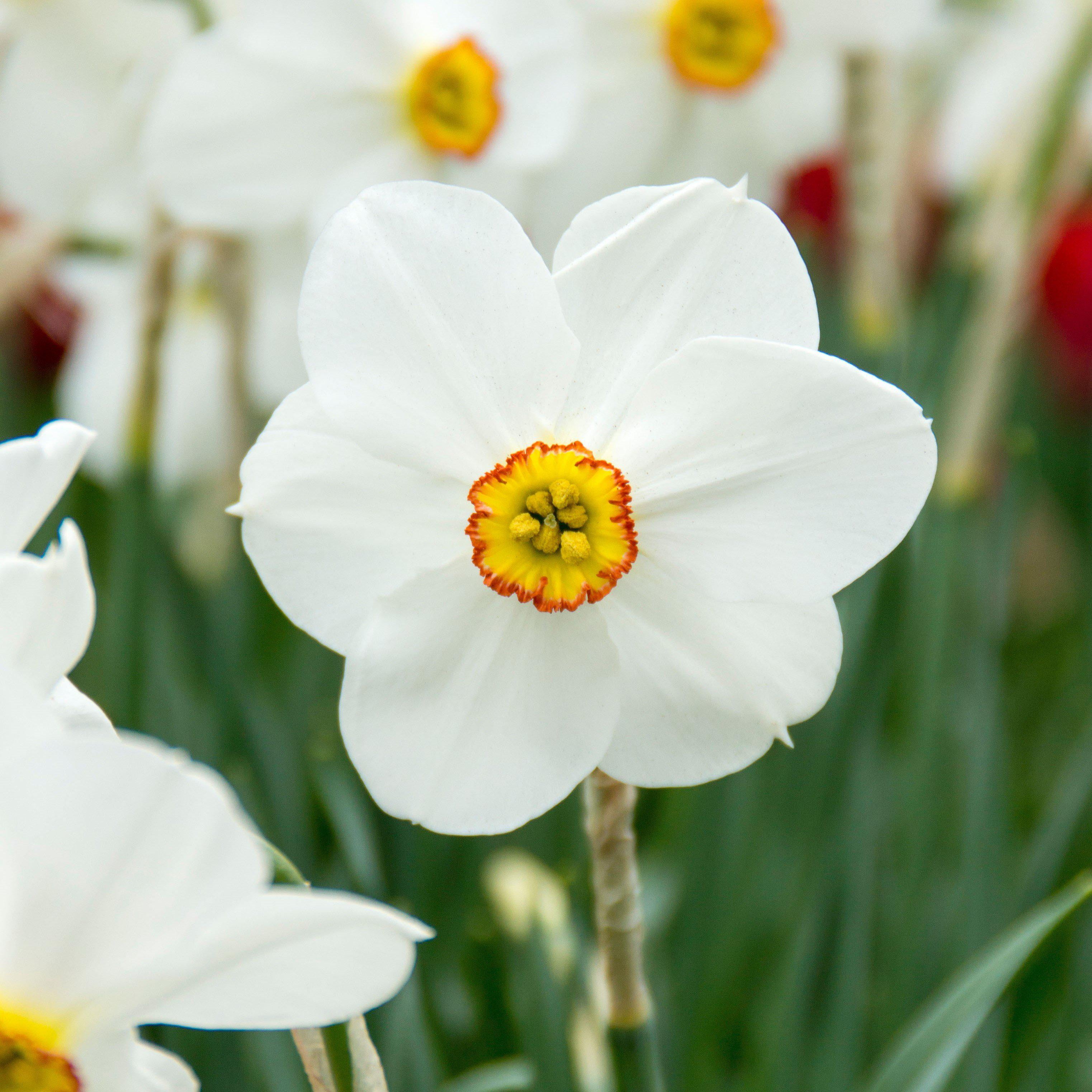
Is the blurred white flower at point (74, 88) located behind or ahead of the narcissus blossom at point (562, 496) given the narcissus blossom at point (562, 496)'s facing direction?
behind

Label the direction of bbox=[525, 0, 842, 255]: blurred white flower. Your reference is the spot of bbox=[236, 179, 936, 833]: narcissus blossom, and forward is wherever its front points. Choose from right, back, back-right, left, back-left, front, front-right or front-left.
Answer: back

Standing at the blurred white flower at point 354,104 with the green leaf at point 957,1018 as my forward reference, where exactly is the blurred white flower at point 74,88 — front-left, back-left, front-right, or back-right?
back-right

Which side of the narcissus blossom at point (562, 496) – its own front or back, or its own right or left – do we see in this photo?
front
